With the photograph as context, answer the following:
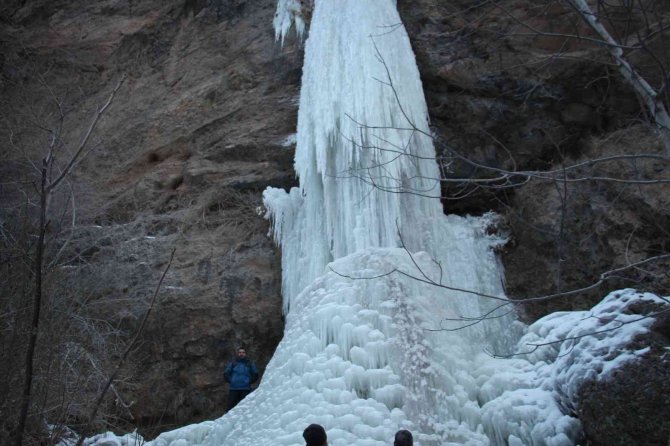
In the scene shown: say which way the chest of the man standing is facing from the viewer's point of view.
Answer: toward the camera
